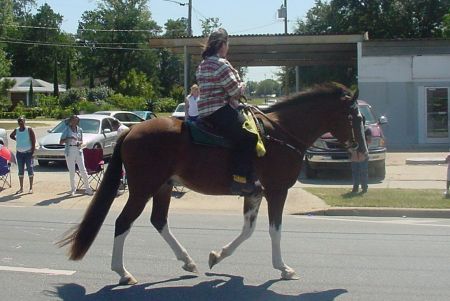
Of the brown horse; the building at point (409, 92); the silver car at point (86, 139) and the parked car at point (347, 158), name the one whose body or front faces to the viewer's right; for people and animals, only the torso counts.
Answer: the brown horse

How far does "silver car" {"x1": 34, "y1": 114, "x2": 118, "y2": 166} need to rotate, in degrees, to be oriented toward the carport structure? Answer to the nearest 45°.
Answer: approximately 180°

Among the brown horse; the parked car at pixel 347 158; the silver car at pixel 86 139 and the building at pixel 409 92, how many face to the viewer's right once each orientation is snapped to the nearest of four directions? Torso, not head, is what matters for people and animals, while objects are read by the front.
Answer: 1

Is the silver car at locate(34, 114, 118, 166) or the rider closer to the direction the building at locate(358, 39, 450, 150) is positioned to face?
the rider

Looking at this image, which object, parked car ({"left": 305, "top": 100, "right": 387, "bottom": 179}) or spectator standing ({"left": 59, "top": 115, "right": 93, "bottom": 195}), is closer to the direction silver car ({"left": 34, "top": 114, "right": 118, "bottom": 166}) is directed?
the spectator standing

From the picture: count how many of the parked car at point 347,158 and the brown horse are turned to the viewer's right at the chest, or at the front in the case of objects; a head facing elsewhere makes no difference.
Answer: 1

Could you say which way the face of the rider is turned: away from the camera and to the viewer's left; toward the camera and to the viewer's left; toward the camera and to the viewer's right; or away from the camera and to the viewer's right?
away from the camera and to the viewer's right

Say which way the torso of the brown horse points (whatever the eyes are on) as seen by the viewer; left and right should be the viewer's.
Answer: facing to the right of the viewer

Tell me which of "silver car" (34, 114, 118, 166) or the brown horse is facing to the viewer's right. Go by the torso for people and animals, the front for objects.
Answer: the brown horse

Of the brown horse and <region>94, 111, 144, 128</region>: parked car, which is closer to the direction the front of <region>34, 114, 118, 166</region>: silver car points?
the brown horse

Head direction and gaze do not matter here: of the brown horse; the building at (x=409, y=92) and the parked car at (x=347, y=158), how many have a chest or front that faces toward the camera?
2

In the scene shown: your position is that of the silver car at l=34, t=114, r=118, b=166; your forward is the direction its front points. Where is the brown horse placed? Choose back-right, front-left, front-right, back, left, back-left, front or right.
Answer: front-left

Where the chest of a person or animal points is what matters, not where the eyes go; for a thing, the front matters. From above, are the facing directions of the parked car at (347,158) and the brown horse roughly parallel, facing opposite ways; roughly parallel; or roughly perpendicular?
roughly perpendicular

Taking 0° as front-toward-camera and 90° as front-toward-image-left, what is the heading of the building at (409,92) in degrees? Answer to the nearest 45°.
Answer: approximately 0°
